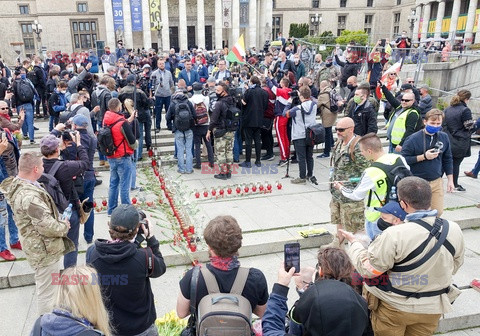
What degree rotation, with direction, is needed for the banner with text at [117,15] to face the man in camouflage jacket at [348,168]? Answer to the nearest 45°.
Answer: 0° — it already faces them

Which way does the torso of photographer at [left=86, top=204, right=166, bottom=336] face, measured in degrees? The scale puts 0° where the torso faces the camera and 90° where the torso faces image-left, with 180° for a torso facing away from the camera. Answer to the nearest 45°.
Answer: approximately 225°

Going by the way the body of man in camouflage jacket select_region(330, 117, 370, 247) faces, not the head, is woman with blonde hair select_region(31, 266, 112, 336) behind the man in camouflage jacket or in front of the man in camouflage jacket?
in front

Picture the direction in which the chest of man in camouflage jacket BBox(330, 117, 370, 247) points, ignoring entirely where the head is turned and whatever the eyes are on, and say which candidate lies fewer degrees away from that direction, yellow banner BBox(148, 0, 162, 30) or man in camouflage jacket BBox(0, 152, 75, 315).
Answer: the man in camouflage jacket

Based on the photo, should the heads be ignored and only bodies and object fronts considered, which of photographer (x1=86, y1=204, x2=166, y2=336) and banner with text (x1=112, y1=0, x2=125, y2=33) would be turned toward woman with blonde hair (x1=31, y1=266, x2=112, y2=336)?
the banner with text

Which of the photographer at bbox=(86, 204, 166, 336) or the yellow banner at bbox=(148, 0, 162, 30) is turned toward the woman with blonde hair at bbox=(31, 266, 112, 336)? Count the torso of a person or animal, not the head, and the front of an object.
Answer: the yellow banner

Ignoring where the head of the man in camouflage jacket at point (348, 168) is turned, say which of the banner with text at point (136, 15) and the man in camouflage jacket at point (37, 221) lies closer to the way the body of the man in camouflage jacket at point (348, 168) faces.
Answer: the man in camouflage jacket

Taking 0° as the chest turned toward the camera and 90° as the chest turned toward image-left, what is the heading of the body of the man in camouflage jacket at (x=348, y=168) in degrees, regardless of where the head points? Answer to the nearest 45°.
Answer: approximately 45°

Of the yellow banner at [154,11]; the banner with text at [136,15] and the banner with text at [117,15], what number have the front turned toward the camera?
3

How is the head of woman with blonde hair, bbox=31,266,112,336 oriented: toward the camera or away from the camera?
away from the camera

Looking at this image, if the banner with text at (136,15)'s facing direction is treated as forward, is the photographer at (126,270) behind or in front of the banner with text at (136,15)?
in front

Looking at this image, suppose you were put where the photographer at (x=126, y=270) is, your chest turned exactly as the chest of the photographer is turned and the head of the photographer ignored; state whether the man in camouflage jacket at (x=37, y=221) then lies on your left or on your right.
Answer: on your left

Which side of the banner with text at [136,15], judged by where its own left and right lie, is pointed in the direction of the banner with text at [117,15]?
right

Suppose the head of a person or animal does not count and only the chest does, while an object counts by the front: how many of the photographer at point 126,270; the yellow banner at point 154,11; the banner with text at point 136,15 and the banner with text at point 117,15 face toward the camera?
3

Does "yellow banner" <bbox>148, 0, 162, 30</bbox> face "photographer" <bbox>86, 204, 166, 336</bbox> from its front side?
yes
